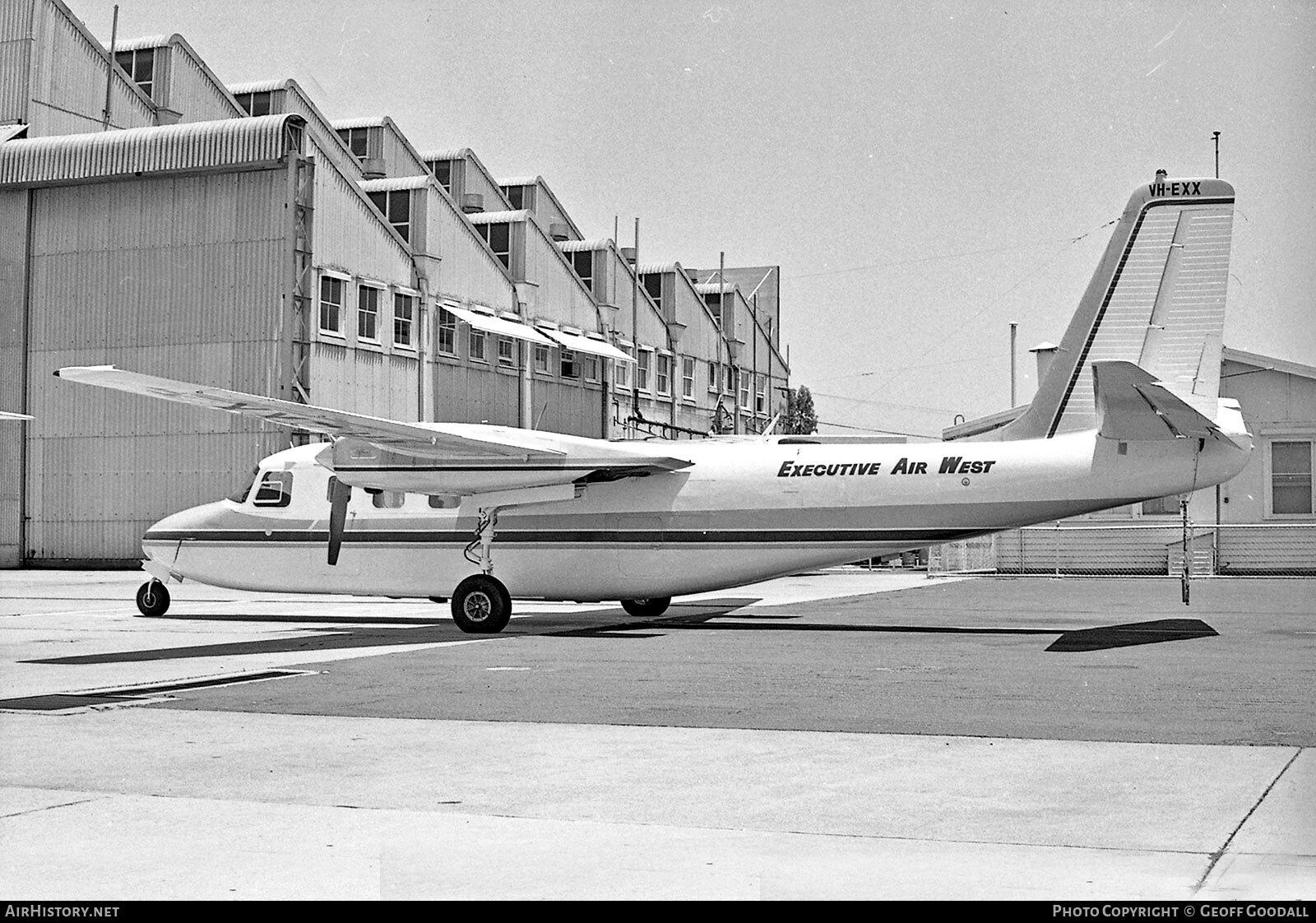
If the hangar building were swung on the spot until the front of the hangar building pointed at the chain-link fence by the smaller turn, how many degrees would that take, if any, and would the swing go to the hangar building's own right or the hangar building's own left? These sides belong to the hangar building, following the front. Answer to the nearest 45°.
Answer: approximately 135° to the hangar building's own left

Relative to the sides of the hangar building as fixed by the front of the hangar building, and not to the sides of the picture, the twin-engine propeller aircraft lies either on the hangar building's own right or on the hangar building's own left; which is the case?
on the hangar building's own left

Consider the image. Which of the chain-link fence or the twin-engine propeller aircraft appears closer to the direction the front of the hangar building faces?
the twin-engine propeller aircraft
